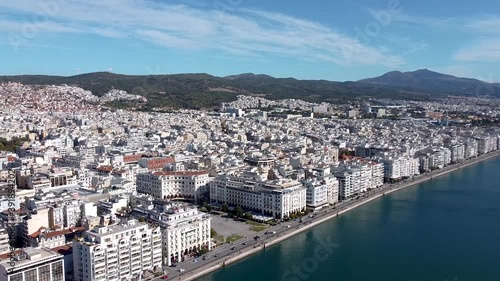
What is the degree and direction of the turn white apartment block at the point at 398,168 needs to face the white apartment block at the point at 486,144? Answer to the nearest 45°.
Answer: approximately 90° to its left

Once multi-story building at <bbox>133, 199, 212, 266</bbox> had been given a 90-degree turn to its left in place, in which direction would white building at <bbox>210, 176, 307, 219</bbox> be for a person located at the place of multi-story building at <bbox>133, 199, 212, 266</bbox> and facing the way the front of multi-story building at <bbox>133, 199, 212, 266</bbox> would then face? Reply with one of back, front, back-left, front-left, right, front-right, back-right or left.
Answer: front

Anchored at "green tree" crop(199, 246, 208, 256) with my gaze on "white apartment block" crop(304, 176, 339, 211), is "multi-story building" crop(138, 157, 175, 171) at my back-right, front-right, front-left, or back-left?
front-left

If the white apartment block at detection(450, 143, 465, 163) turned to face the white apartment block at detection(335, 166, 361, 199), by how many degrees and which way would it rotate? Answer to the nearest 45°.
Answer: approximately 45° to its right

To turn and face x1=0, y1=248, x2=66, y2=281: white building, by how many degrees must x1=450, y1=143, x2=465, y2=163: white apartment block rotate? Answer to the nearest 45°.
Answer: approximately 45° to its right

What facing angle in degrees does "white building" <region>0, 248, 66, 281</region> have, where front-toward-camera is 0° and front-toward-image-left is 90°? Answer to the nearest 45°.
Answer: approximately 315°

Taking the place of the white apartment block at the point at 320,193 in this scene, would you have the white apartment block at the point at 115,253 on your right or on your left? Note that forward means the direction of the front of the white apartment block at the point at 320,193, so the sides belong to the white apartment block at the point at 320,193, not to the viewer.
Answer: on your right

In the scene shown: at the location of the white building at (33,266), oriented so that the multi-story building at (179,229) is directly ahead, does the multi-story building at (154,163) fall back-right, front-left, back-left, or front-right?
front-left

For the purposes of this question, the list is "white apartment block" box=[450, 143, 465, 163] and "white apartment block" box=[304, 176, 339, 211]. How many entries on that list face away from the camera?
0

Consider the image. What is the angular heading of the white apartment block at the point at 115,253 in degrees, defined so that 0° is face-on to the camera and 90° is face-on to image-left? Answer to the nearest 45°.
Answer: approximately 315°

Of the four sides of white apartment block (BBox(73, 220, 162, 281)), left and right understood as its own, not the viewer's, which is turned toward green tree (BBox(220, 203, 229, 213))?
left

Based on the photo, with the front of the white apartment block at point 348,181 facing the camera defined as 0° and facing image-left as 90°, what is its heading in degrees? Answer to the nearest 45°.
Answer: approximately 315°

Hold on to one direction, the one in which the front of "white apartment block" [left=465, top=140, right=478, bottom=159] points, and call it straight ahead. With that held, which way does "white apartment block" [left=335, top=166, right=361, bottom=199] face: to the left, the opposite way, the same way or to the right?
the same way

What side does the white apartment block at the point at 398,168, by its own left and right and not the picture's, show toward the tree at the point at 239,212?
right

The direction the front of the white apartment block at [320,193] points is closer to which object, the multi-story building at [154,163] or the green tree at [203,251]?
the green tree

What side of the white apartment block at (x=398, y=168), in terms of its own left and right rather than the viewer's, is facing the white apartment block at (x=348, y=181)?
right

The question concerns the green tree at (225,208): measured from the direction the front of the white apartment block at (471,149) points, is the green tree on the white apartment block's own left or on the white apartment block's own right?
on the white apartment block's own right

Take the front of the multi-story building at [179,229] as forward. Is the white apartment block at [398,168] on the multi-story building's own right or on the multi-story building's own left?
on the multi-story building's own left
